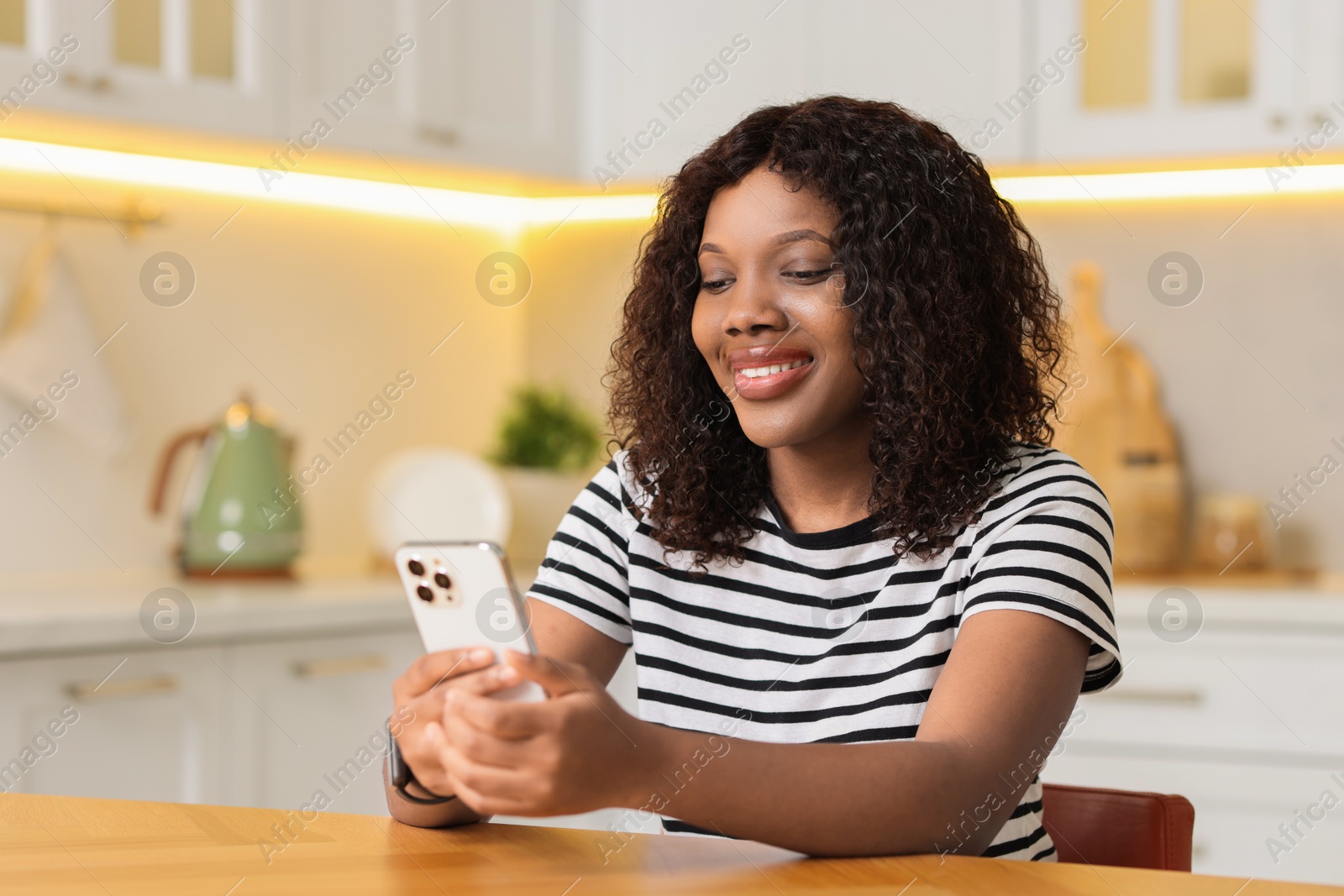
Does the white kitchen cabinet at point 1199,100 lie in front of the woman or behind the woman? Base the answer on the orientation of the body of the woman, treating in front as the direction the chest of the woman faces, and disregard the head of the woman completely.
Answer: behind

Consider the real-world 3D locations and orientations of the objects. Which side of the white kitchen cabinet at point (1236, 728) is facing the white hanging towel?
right

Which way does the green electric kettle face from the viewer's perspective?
to the viewer's right

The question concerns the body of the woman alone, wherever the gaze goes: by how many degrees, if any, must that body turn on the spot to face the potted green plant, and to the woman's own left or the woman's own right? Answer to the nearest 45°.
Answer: approximately 135° to the woman's own right

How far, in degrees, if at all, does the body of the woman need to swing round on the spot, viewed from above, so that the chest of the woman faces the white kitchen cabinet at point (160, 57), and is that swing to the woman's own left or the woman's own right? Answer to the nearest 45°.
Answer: approximately 90° to the woman's own right

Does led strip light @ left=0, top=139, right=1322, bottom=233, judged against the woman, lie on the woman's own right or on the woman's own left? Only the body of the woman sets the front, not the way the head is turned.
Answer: on the woman's own right

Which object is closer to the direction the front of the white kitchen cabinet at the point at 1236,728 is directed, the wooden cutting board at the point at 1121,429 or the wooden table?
the wooden table

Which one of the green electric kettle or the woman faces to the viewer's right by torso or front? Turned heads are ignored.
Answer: the green electric kettle
